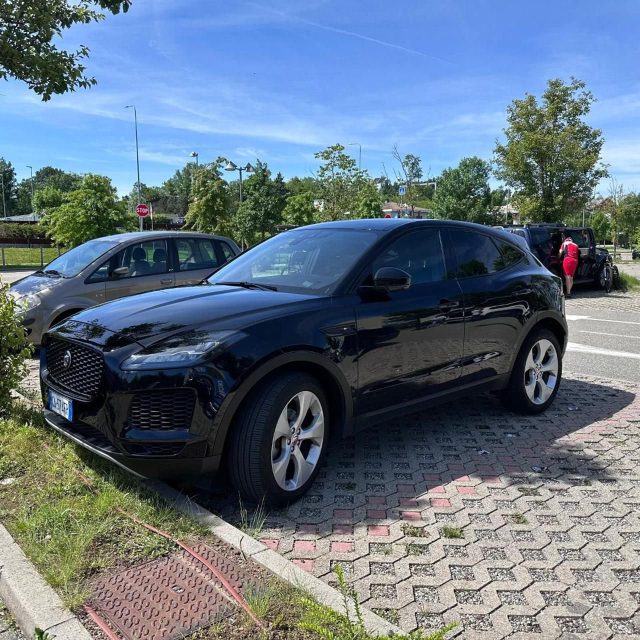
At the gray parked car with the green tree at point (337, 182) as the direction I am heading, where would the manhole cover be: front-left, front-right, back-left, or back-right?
back-right

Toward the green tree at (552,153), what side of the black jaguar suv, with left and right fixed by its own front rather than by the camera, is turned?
back

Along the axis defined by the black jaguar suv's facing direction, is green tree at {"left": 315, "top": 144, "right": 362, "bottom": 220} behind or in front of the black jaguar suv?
behind

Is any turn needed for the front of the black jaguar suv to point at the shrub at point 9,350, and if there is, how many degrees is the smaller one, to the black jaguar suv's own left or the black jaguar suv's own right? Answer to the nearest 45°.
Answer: approximately 90° to the black jaguar suv's own right

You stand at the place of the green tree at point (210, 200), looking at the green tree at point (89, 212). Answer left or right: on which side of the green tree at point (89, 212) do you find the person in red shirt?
left

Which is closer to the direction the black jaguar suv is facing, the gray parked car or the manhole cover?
the manhole cover

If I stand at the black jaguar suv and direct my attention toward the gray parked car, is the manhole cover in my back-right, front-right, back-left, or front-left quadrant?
back-left

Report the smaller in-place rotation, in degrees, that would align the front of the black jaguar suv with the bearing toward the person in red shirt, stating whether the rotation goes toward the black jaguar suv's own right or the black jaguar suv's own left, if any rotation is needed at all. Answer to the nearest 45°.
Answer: approximately 180°

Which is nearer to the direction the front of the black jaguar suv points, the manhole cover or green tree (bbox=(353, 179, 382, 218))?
the manhole cover

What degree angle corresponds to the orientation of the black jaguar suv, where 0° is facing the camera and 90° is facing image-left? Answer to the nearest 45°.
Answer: approximately 45°
